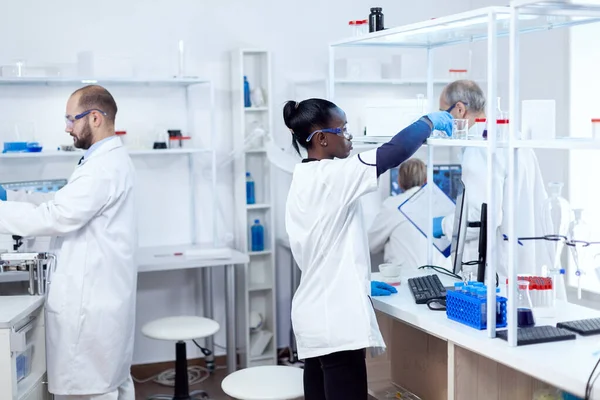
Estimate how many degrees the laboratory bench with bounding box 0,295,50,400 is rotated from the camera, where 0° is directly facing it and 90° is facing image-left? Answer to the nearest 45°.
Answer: approximately 315°

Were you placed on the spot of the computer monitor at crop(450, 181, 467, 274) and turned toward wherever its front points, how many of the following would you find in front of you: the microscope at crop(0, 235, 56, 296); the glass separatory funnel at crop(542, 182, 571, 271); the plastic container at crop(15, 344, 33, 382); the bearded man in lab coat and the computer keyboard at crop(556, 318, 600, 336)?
3

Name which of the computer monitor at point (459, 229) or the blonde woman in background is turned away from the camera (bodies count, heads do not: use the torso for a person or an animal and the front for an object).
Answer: the blonde woman in background

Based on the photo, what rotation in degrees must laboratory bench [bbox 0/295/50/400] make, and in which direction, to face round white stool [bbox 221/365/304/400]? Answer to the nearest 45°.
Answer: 0° — it already faces it

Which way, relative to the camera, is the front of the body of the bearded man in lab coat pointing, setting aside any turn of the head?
to the viewer's left

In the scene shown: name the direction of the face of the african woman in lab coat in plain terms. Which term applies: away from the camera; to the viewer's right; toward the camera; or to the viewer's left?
to the viewer's right

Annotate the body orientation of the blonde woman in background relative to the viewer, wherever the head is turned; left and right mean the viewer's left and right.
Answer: facing away from the viewer

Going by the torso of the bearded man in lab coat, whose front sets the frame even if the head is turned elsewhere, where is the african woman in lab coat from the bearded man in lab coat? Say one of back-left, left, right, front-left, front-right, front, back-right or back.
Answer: back-left

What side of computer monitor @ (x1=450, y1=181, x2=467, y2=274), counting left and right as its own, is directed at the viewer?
left

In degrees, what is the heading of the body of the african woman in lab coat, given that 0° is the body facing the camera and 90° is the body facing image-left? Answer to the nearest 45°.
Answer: approximately 225°

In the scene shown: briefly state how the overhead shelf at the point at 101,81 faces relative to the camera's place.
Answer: facing the viewer

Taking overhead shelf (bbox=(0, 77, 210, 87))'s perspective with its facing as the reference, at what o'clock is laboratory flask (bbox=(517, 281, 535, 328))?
The laboratory flask is roughly at 11 o'clock from the overhead shelf.

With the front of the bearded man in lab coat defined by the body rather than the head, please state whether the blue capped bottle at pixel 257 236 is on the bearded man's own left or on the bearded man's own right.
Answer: on the bearded man's own right

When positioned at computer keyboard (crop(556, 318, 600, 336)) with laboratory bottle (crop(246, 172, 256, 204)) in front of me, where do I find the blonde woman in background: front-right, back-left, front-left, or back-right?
front-right
